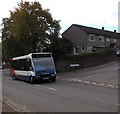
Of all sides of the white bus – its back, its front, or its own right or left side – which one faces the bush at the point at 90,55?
left

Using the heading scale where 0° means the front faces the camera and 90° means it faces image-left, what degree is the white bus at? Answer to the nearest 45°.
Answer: approximately 315°

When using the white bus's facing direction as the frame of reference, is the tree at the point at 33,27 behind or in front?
behind
